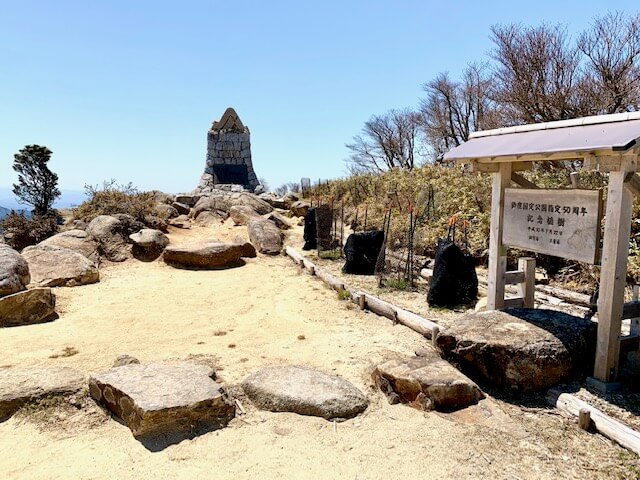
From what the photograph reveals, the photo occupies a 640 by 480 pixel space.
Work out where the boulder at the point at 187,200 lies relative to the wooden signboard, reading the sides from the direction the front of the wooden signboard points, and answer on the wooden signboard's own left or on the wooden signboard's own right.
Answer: on the wooden signboard's own right

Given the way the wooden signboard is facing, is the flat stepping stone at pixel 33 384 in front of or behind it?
in front

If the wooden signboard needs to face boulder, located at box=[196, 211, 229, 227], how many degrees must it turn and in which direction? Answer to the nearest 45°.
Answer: approximately 90° to its right

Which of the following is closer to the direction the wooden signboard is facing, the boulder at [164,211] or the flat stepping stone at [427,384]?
the flat stepping stone

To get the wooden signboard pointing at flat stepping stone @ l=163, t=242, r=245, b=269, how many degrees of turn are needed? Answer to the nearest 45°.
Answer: approximately 45° to its right

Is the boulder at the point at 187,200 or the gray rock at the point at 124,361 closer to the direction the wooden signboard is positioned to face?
the gray rock

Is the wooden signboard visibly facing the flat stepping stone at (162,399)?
yes

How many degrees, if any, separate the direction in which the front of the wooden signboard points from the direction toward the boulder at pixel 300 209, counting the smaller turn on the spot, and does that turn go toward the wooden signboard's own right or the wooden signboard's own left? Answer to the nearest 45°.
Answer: approximately 90° to the wooden signboard's own right

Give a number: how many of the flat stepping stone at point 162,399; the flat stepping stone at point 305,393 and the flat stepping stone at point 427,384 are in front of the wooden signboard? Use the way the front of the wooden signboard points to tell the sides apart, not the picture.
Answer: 3

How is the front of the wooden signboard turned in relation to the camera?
facing the viewer and to the left of the viewer

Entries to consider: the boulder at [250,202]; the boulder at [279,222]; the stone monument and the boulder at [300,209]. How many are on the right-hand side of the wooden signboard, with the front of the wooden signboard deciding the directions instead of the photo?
4

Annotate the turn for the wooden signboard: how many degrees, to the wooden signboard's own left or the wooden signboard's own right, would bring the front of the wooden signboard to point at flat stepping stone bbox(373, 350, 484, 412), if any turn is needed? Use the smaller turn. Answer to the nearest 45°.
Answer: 0° — it already faces it

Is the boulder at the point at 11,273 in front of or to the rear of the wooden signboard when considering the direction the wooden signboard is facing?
in front

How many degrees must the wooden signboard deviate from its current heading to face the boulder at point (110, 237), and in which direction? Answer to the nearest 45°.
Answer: approximately 45° to its right
